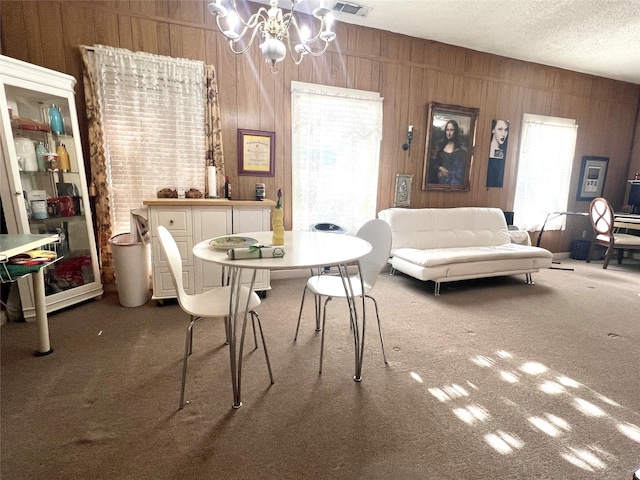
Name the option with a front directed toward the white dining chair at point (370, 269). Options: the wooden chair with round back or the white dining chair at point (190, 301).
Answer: the white dining chair at point (190, 301)

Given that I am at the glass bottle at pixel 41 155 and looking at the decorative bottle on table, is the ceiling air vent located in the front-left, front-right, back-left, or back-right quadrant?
front-left

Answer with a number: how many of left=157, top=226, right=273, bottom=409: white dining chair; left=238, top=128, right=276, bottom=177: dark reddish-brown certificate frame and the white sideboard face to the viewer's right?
1

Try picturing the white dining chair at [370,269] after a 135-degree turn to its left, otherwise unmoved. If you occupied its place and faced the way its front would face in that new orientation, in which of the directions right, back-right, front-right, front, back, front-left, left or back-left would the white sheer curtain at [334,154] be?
left

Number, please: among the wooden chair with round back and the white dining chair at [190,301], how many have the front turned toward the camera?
0

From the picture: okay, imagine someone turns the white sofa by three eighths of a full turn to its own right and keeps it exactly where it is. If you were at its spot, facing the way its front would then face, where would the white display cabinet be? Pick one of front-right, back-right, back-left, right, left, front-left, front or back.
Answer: front-left

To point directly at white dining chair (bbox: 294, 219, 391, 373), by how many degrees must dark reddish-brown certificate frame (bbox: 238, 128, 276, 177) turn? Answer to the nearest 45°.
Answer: approximately 45° to its left

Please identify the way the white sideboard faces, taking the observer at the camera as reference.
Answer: facing the viewer

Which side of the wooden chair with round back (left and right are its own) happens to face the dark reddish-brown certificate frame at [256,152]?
back

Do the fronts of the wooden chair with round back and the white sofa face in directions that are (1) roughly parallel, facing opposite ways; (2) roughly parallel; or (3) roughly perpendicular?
roughly perpendicular

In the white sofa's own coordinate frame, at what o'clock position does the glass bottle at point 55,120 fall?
The glass bottle is roughly at 3 o'clock from the white sofa.

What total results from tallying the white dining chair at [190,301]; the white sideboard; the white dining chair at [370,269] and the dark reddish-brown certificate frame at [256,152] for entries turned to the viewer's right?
1

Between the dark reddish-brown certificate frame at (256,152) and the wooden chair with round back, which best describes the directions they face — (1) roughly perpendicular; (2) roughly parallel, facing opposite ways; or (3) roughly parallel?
roughly perpendicular

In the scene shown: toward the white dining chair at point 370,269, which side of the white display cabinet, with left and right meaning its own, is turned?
front

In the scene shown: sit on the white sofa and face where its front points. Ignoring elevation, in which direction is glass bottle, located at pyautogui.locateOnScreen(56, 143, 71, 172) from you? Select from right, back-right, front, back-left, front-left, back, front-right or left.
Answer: right

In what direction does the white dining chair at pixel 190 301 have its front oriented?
to the viewer's right

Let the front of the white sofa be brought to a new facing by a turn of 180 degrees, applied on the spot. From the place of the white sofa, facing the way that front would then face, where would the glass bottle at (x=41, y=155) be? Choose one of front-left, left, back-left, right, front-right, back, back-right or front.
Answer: left

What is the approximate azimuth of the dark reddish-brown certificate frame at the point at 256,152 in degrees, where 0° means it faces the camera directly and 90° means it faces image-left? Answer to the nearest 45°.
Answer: approximately 0°

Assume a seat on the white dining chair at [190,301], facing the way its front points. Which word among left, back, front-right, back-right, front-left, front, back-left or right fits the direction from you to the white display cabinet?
back-left

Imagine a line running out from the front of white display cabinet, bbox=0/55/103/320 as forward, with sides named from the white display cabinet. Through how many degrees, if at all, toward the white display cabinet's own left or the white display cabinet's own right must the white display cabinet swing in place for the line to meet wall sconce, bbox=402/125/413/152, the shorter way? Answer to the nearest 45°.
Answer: approximately 45° to the white display cabinet's own left

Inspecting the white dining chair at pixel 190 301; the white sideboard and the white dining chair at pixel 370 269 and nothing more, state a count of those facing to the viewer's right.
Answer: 1
